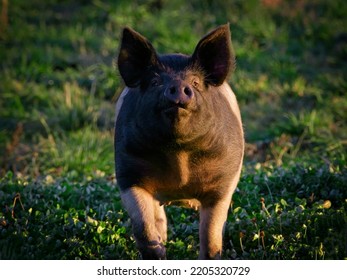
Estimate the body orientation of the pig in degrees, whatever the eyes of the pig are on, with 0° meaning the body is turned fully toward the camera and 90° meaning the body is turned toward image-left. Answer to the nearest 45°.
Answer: approximately 0°
